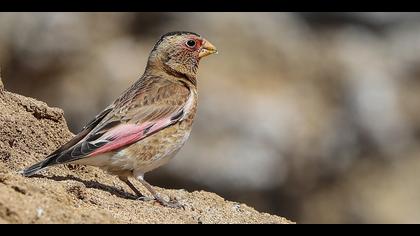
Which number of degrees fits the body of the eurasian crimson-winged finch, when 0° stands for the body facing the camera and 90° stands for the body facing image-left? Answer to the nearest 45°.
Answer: approximately 270°
